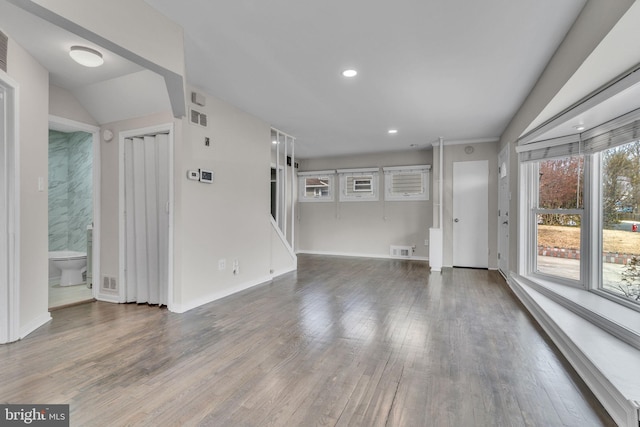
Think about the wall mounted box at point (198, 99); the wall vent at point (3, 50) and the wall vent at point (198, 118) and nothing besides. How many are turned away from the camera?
0

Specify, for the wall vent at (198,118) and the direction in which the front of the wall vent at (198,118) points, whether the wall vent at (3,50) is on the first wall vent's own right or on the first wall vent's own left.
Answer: on the first wall vent's own right

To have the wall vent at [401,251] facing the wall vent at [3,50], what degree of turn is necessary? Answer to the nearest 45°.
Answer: approximately 45° to its right

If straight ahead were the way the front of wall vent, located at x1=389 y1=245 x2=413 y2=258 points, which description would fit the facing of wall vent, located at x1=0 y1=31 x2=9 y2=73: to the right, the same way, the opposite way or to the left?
to the left

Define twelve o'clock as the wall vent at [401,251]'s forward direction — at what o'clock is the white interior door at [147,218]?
The white interior door is roughly at 1 o'clock from the wall vent.

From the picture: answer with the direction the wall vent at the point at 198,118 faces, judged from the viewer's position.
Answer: facing the viewer and to the right of the viewer

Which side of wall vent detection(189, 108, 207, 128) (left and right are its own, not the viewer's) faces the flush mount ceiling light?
right

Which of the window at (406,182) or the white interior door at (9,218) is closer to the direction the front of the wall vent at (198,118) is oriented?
the window

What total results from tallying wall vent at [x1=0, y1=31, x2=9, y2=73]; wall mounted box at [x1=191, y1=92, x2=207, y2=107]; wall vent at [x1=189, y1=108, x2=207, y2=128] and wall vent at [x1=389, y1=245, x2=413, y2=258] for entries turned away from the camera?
0

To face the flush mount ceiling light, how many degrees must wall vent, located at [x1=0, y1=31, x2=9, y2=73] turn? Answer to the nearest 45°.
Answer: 0° — it already faces it

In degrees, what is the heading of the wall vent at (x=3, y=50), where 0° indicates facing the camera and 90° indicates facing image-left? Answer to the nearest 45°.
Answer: approximately 315°

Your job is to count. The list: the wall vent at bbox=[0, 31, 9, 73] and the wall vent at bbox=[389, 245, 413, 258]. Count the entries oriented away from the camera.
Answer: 0

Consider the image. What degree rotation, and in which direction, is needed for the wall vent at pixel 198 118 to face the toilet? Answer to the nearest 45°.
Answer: approximately 180°

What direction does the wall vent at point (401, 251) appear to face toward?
toward the camera
